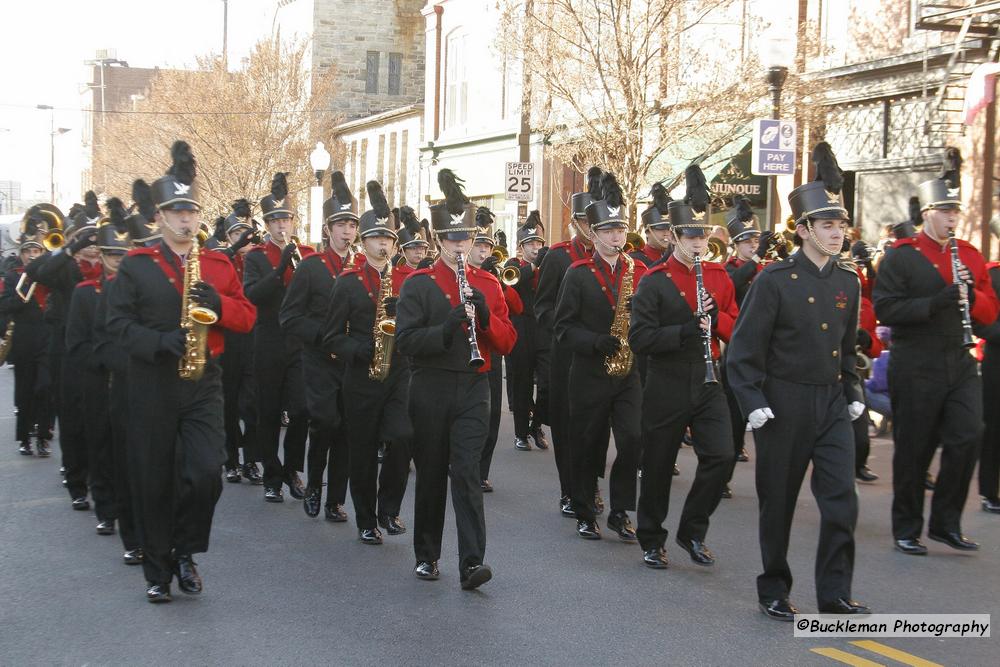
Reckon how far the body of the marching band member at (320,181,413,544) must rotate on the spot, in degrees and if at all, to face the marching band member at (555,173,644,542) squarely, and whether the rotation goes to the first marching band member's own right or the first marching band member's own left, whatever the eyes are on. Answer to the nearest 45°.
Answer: approximately 45° to the first marching band member's own left

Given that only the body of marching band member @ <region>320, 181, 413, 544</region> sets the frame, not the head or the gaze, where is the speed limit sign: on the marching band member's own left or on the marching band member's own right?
on the marching band member's own left

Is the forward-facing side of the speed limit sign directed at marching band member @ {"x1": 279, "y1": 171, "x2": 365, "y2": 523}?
yes

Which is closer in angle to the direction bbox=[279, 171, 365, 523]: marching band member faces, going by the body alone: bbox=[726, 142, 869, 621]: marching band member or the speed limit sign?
the marching band member

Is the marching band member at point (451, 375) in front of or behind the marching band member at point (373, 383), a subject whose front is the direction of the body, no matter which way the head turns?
in front

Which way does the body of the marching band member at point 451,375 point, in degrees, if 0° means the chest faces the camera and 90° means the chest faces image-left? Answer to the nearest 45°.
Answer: approximately 0°

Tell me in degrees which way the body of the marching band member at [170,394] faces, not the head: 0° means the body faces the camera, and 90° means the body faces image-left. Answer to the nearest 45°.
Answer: approximately 0°

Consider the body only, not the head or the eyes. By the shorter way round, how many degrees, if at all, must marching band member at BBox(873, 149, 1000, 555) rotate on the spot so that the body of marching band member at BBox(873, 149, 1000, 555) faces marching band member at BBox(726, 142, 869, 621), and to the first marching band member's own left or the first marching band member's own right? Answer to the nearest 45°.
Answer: approximately 45° to the first marching band member's own right

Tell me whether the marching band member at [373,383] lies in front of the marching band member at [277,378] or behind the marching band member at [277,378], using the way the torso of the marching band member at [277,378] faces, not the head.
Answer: in front

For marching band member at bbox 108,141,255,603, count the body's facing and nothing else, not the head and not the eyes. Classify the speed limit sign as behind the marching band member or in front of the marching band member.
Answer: behind

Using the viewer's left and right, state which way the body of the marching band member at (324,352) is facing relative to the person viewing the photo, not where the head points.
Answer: facing the viewer and to the right of the viewer

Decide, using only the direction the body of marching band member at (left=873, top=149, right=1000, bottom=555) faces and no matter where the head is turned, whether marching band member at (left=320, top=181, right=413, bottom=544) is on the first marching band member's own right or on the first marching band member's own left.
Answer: on the first marching band member's own right

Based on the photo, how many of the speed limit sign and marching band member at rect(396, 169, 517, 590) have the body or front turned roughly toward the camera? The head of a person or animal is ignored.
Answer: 2

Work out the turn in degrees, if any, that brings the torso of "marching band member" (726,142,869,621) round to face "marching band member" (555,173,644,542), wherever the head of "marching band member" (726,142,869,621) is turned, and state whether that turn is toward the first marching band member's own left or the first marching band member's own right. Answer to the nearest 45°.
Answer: approximately 180°
